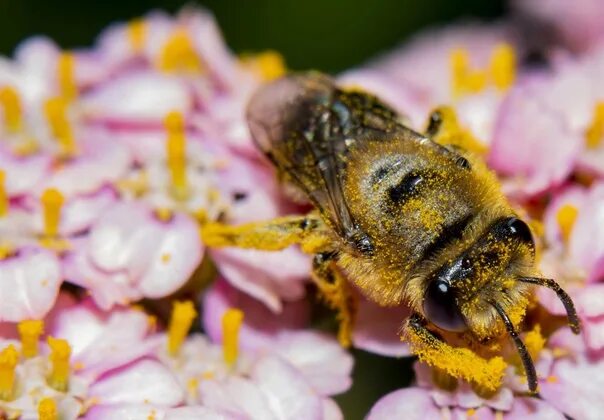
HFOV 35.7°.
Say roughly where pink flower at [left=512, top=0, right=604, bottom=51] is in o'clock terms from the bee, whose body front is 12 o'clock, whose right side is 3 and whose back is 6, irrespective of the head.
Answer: The pink flower is roughly at 8 o'clock from the bee.

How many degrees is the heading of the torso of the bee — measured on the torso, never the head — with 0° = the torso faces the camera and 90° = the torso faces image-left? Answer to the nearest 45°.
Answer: approximately 315°
